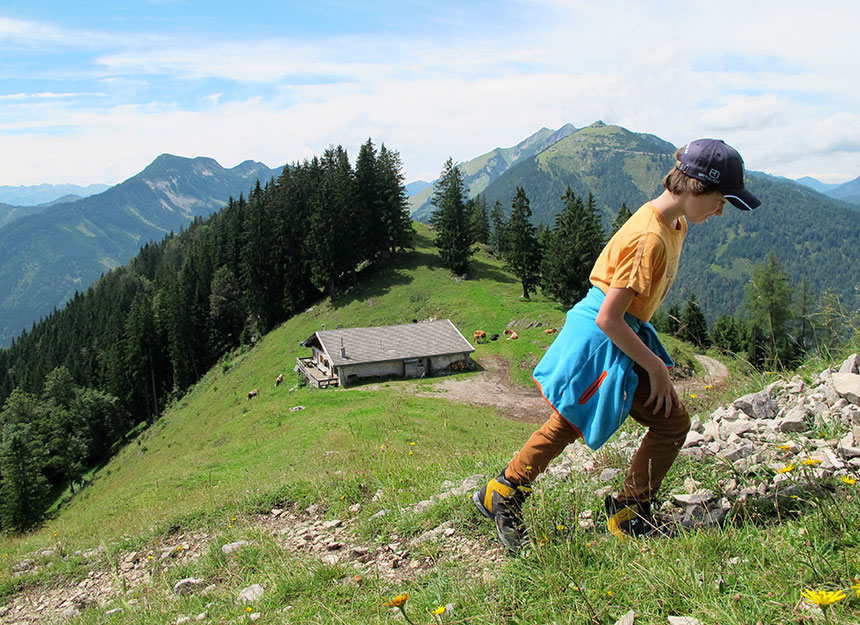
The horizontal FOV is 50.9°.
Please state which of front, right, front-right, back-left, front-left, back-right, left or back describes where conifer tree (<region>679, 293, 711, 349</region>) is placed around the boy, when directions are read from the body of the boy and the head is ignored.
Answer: left

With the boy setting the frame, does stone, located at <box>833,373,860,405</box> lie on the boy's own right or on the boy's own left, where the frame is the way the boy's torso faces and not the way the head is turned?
on the boy's own left

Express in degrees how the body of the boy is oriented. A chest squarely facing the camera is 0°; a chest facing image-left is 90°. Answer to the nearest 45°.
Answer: approximately 270°

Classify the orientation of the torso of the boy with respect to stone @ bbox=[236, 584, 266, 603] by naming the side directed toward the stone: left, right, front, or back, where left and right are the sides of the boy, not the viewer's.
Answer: back

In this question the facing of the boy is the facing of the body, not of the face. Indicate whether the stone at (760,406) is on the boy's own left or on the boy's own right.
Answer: on the boy's own left

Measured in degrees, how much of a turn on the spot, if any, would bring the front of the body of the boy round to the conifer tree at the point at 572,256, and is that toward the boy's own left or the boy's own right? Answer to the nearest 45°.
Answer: approximately 90° to the boy's own left

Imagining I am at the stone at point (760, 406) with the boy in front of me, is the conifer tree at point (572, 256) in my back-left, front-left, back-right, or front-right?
back-right

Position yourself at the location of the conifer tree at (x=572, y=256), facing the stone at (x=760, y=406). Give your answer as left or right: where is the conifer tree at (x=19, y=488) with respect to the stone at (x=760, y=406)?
right

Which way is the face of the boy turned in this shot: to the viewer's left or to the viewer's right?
to the viewer's right

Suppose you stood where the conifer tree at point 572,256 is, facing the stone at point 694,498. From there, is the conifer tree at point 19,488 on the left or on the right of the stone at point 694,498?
right
